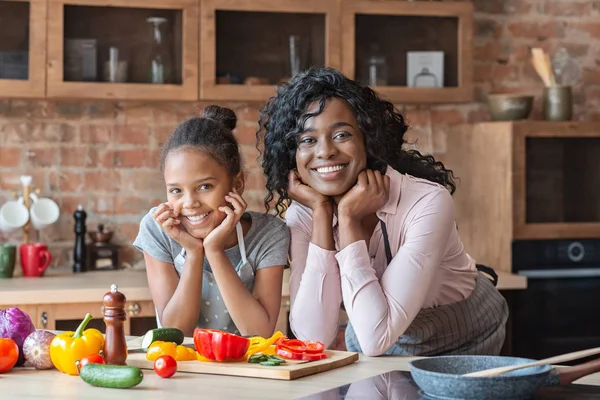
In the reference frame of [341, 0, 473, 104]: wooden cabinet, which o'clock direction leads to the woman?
The woman is roughly at 12 o'clock from the wooden cabinet.

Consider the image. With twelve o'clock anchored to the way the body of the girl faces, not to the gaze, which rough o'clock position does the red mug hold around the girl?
The red mug is roughly at 5 o'clock from the girl.

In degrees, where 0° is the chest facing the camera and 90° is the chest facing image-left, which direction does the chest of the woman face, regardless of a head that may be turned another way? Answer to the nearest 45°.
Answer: approximately 45°

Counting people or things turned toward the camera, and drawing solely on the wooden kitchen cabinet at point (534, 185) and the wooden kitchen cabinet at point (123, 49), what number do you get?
2

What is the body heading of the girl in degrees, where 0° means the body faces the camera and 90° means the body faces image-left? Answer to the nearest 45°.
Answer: approximately 0°
